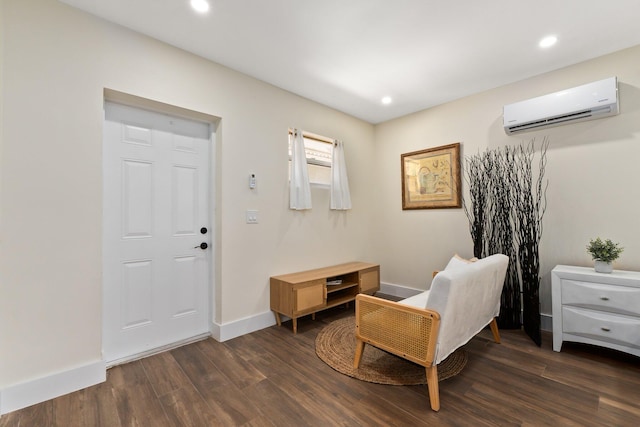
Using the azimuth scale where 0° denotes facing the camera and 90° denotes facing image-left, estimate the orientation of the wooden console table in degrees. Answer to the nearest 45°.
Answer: approximately 315°

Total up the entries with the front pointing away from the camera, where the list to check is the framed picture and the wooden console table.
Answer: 0

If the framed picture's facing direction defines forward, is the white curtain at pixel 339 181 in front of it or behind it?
in front

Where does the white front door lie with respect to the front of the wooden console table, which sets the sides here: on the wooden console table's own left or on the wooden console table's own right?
on the wooden console table's own right

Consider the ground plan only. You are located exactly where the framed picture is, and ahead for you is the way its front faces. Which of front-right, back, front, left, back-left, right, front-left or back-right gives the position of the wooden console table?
front

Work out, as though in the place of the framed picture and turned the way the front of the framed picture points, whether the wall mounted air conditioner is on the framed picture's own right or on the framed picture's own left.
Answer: on the framed picture's own left

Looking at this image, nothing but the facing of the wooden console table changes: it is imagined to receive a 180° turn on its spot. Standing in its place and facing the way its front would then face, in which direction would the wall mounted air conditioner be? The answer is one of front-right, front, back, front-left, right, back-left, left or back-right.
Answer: back-right

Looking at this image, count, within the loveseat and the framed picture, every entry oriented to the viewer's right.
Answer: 0

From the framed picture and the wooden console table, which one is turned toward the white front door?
the framed picture

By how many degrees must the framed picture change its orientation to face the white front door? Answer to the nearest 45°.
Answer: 0° — it already faces it

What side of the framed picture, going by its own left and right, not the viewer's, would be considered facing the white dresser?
left
